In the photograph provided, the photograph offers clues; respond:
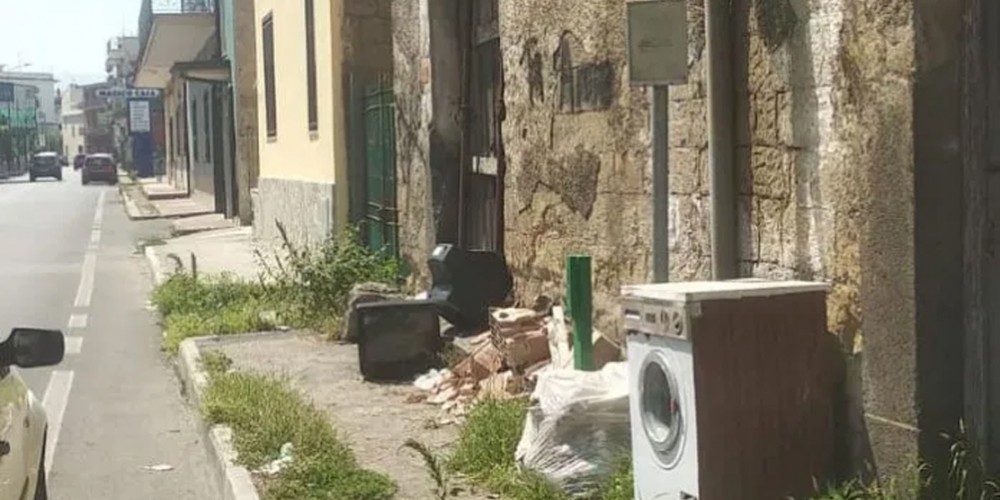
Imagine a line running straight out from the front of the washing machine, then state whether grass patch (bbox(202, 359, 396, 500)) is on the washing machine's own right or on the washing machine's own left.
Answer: on the washing machine's own right

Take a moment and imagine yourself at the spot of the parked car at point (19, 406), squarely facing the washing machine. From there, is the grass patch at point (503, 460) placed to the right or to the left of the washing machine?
left

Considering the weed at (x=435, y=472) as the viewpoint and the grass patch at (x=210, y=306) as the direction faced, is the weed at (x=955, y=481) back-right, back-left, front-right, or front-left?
back-right

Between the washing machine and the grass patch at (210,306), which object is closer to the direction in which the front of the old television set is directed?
the washing machine

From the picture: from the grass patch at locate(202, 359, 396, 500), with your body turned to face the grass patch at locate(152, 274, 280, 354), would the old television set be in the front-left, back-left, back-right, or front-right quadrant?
front-right

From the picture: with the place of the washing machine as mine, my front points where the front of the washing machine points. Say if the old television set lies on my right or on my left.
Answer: on my right

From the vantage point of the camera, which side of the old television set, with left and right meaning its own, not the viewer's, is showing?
front

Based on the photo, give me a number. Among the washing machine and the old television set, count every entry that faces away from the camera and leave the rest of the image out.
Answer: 0

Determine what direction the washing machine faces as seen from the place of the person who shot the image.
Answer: facing the viewer and to the left of the viewer
